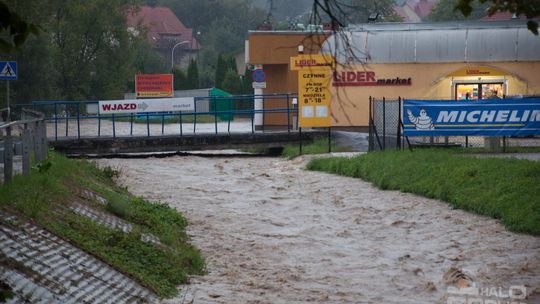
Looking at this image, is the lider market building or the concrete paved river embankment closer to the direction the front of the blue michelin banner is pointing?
the concrete paved river embankment

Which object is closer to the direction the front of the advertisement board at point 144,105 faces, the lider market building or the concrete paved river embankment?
the concrete paved river embankment

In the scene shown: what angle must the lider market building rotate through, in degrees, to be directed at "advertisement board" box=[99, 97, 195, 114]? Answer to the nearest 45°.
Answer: approximately 90° to its right

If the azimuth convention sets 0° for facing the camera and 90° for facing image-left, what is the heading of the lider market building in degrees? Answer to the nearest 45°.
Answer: approximately 0°

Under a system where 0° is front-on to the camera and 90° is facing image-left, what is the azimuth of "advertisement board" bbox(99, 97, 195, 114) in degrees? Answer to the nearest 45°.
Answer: approximately 0°

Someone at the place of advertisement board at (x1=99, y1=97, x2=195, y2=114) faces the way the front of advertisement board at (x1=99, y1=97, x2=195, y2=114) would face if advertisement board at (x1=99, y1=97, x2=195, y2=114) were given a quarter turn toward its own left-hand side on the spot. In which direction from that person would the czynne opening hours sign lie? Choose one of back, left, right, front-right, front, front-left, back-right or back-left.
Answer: front-right

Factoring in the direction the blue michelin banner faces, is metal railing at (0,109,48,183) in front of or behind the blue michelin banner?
in front

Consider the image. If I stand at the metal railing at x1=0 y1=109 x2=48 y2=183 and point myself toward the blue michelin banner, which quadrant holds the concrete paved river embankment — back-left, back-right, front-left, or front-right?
back-right
